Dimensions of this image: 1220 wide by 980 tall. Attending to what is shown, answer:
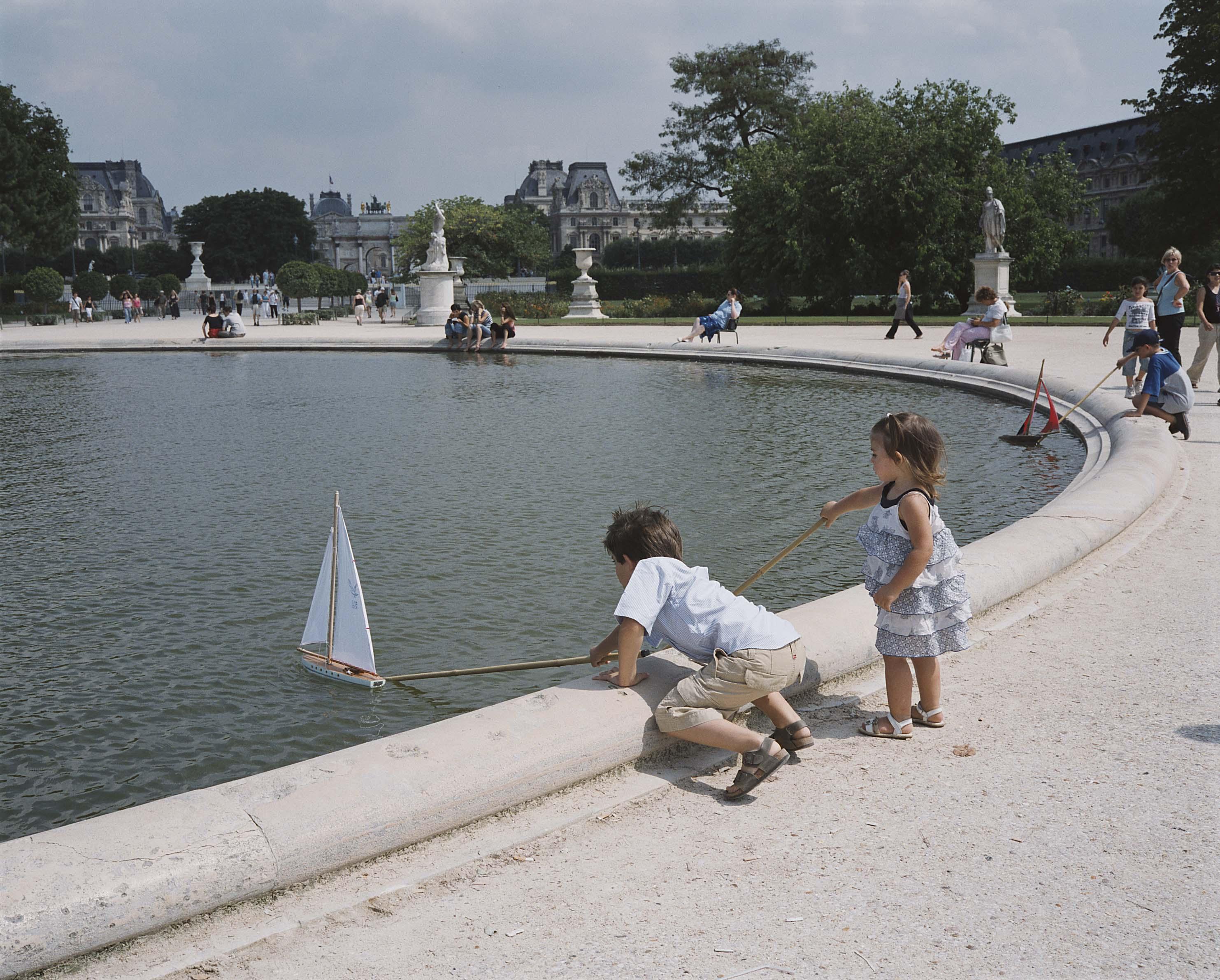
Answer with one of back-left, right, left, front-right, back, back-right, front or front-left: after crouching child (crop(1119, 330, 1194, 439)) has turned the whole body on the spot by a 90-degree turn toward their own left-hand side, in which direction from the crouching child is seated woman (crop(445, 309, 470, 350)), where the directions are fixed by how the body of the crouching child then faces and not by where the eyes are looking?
back-right

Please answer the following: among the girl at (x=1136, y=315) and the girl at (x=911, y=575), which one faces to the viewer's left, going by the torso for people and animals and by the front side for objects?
the girl at (x=911, y=575)

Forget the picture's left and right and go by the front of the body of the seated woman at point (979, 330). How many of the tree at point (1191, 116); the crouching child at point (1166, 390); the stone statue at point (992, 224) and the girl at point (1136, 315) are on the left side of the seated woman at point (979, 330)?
2

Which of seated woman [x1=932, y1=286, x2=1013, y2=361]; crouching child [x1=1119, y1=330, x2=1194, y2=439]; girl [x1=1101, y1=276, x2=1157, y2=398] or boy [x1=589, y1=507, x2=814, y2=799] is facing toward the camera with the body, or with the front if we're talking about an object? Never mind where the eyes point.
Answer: girl [x1=1101, y1=276, x2=1157, y2=398]

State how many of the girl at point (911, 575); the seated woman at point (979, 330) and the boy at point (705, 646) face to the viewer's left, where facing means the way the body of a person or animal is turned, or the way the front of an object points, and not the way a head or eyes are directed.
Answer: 3

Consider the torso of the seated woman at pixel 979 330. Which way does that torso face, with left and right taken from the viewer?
facing to the left of the viewer

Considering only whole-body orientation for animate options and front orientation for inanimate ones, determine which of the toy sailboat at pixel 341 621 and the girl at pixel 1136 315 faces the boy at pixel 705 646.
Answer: the girl at pixel 1136 315

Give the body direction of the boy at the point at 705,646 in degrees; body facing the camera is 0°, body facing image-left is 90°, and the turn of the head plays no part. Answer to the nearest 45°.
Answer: approximately 90°

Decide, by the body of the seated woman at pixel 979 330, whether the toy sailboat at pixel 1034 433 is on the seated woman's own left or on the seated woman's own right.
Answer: on the seated woman's own left

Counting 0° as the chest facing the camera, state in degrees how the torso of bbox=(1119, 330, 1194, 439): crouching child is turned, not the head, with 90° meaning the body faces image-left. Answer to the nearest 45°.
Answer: approximately 90°

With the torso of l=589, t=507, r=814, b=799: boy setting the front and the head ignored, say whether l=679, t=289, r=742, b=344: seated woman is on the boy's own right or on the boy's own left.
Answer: on the boy's own right

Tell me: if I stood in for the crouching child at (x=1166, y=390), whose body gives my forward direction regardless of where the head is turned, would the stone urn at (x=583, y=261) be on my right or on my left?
on my right

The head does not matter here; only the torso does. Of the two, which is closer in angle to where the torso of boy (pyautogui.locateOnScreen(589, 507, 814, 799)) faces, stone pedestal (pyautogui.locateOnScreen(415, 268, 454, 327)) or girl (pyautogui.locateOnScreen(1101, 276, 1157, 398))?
the stone pedestal

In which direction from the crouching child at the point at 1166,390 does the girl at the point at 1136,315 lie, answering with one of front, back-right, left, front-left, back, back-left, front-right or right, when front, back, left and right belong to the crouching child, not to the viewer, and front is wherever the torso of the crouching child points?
right
